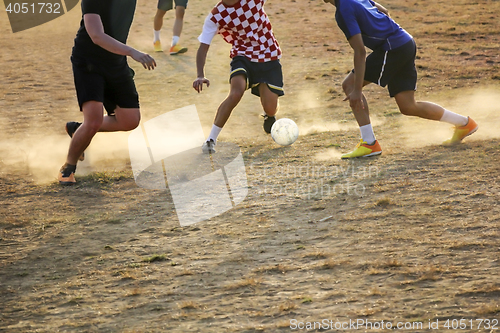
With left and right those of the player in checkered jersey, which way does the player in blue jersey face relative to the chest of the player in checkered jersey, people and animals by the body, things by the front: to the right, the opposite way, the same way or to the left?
to the right

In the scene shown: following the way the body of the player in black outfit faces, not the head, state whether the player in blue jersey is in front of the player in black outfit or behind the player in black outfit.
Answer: in front

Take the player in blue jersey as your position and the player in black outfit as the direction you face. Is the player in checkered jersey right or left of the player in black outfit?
right

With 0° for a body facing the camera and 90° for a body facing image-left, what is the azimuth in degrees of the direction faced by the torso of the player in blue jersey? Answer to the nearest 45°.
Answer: approximately 90°

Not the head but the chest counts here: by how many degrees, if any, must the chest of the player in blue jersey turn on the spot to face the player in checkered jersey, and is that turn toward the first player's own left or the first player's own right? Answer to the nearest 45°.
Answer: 0° — they already face them

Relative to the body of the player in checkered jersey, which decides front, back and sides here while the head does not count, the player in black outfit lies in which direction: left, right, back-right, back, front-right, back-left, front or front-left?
front-right

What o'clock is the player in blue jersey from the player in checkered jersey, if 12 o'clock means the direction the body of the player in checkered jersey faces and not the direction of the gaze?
The player in blue jersey is roughly at 10 o'clock from the player in checkered jersey.

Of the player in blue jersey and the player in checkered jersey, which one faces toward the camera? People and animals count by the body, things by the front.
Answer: the player in checkered jersey

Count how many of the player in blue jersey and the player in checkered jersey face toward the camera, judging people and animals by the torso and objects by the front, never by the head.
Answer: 1

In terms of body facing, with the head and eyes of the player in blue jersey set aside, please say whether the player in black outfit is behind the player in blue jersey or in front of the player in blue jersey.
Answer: in front

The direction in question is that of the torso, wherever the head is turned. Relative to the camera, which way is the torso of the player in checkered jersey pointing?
toward the camera

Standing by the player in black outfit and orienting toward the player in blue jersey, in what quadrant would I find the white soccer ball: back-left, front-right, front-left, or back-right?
front-left
